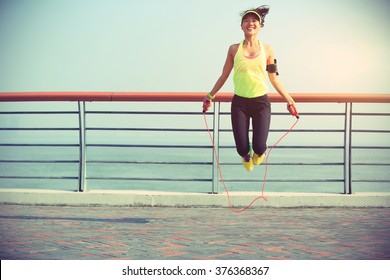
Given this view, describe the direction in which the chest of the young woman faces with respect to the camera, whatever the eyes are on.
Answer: toward the camera

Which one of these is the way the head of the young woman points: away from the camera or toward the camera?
toward the camera
